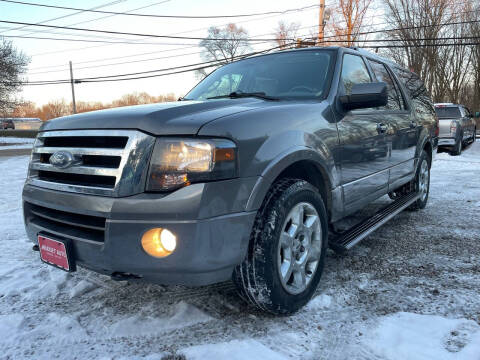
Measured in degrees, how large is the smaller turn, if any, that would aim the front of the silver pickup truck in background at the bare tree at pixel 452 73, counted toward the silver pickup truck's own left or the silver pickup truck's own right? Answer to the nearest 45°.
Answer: approximately 45° to the silver pickup truck's own left

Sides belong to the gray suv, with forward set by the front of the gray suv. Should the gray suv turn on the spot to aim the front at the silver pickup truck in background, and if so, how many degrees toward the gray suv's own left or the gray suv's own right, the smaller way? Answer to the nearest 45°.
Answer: approximately 180°

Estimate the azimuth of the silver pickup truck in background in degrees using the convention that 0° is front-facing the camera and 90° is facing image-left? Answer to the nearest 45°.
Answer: approximately 225°

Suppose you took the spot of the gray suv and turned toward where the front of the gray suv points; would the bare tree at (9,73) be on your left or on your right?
on your right

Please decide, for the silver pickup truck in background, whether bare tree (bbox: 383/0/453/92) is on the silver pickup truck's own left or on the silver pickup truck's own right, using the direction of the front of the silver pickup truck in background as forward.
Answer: on the silver pickup truck's own left

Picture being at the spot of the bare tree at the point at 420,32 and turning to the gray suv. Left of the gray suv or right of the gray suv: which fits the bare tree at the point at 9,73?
right

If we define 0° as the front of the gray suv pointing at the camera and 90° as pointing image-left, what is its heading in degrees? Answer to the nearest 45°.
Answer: approximately 45°

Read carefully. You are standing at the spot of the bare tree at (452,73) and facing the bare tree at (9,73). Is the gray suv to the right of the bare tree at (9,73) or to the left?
left

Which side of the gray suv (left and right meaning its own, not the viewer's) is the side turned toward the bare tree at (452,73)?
back
